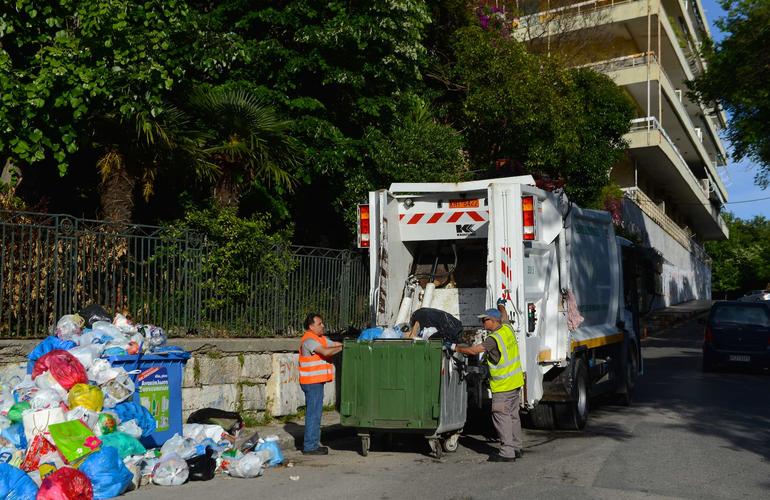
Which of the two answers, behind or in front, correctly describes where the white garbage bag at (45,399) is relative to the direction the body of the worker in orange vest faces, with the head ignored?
behind

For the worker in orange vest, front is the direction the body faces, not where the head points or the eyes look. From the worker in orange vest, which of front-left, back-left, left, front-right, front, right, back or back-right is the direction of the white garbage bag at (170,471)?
back-right

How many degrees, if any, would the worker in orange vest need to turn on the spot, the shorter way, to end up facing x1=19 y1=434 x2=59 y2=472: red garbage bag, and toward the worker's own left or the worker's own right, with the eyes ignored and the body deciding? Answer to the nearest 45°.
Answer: approximately 135° to the worker's own right

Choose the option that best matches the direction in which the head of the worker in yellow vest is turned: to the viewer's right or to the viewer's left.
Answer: to the viewer's left

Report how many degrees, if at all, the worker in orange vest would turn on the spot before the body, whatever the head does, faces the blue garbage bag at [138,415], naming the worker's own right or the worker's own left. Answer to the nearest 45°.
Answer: approximately 135° to the worker's own right

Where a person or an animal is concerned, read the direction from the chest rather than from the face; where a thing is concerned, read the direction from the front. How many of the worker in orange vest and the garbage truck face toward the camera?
0

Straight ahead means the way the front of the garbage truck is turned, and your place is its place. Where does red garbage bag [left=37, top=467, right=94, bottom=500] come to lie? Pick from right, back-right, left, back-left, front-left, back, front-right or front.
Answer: back

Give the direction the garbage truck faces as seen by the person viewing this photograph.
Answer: facing away from the viewer and to the right of the viewer

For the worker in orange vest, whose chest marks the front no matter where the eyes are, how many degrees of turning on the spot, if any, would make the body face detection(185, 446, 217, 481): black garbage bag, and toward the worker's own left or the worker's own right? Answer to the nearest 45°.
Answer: approximately 135° to the worker's own right

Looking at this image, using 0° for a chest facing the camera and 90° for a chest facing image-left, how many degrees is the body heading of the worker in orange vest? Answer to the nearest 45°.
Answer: approximately 270°

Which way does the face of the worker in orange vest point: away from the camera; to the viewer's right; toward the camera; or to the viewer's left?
to the viewer's right

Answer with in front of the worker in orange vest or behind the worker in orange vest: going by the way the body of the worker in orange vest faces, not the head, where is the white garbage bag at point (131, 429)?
behind
